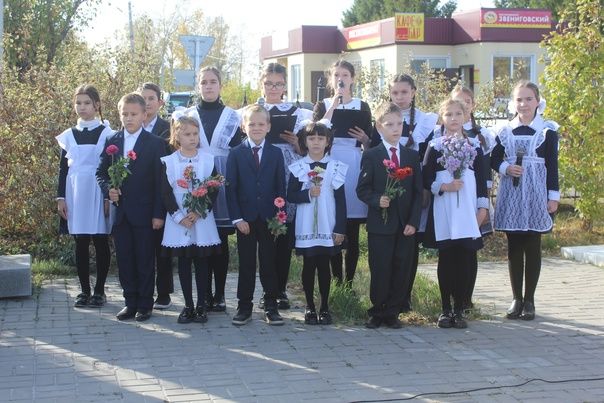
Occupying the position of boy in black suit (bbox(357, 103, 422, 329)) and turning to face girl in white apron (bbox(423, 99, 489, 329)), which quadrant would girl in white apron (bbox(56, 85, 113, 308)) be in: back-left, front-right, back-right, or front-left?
back-left

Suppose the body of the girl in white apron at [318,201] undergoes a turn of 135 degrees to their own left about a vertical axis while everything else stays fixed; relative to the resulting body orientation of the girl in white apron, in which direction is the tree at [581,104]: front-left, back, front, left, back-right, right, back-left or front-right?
front

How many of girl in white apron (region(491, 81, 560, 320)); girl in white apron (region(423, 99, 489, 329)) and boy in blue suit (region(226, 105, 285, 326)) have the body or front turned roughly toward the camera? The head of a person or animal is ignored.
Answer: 3

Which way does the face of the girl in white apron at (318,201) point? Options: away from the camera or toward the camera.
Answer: toward the camera

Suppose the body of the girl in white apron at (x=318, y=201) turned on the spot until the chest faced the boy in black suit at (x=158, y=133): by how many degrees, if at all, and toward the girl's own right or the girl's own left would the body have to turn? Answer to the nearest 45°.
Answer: approximately 135° to the girl's own right

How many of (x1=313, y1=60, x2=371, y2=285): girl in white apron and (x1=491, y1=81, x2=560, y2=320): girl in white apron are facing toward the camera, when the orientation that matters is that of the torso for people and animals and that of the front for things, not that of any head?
2

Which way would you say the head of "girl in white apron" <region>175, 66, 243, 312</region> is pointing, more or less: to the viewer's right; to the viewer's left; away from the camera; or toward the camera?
toward the camera

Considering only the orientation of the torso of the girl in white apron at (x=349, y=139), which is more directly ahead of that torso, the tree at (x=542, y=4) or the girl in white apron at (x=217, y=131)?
the girl in white apron

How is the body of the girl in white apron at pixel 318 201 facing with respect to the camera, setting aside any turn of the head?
toward the camera

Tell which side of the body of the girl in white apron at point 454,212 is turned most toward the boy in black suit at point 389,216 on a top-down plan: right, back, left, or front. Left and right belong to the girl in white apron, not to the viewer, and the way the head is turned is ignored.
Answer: right

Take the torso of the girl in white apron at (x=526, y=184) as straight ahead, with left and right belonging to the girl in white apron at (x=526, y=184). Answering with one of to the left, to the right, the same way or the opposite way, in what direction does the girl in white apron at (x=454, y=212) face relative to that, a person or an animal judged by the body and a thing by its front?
the same way

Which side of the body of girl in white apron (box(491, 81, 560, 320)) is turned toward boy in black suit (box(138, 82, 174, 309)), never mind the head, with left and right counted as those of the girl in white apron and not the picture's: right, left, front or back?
right

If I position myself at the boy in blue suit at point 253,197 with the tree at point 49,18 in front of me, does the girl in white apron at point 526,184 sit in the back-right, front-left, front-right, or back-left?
back-right

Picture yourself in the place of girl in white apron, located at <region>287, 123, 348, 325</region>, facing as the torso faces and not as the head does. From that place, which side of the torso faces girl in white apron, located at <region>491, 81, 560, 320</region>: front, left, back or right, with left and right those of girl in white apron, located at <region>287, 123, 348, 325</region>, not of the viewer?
left

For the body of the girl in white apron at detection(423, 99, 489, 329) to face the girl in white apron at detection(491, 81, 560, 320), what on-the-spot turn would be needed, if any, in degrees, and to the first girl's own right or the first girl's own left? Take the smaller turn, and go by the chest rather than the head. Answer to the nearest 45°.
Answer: approximately 135° to the first girl's own left

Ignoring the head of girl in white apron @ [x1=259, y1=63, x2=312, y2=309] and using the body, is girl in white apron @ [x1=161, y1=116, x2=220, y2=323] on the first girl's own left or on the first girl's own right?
on the first girl's own right

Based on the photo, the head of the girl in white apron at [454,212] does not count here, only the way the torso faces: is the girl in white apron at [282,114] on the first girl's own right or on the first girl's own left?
on the first girl's own right

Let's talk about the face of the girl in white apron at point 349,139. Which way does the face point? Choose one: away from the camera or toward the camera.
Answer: toward the camera

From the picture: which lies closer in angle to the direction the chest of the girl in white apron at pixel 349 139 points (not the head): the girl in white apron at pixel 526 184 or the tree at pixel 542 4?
the girl in white apron

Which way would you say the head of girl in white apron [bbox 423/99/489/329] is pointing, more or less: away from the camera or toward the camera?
toward the camera

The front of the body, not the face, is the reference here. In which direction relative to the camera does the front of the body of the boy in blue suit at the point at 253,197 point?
toward the camera

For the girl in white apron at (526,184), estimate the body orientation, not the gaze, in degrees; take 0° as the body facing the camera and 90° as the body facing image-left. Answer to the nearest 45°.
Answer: approximately 0°
